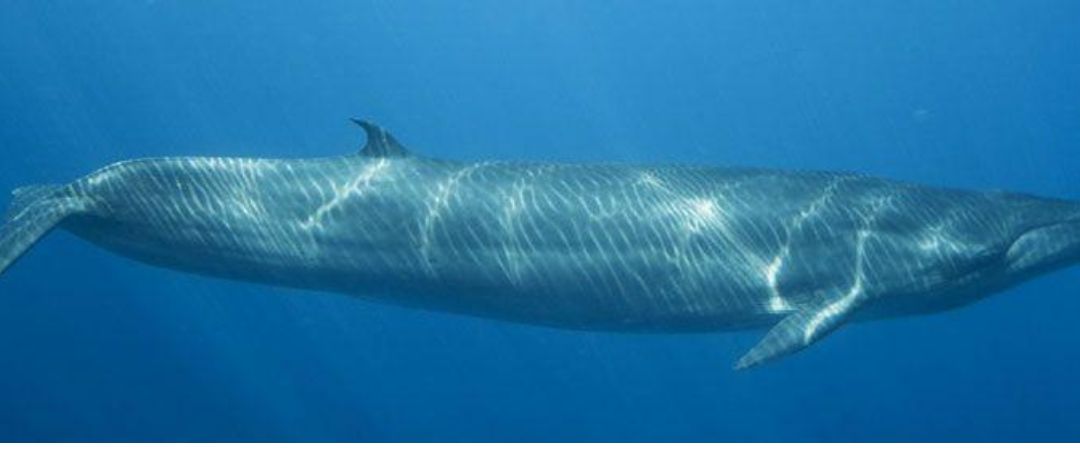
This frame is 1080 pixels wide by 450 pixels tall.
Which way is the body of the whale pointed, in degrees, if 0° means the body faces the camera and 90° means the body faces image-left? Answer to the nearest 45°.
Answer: approximately 270°
